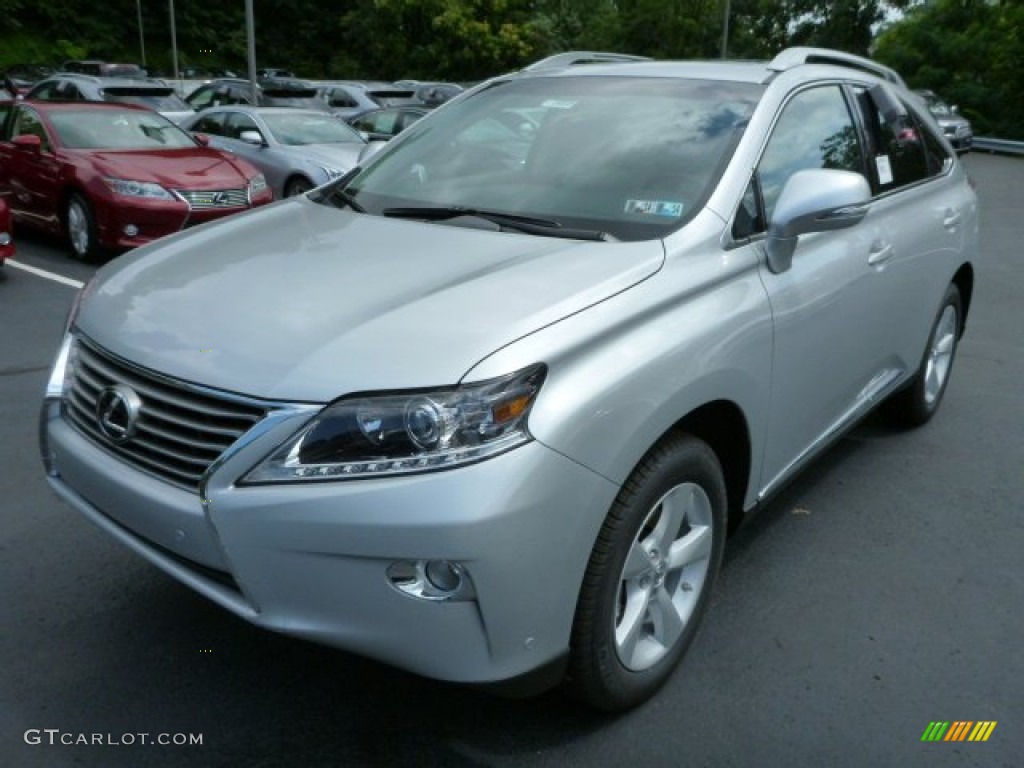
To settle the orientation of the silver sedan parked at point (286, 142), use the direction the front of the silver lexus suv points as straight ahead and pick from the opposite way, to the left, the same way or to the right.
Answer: to the left

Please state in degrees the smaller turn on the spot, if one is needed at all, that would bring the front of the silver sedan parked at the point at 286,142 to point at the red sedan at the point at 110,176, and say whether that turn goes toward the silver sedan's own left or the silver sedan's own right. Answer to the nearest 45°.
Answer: approximately 90° to the silver sedan's own right

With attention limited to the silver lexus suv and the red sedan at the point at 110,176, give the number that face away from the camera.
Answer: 0

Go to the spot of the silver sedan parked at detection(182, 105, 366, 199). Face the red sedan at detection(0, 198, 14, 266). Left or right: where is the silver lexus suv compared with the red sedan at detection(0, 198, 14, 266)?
left

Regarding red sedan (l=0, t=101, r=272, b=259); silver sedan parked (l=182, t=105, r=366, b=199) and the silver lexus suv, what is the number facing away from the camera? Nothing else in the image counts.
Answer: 0

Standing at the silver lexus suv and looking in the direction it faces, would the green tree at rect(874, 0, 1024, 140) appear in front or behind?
behind

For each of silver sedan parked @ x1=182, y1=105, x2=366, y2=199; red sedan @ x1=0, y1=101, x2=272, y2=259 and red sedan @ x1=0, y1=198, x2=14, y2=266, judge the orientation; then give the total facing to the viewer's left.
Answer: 0

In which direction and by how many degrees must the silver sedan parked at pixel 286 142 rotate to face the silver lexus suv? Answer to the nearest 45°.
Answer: approximately 45° to its right

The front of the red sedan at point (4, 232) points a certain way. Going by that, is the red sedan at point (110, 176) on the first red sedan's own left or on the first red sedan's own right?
on the first red sedan's own left

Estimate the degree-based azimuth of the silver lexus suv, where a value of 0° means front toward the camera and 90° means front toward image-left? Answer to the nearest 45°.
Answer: approximately 45°

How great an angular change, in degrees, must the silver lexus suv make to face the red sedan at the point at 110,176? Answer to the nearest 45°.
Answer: approximately 90° to its right

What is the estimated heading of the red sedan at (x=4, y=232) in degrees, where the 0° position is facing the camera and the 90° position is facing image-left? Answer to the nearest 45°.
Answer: approximately 315°
